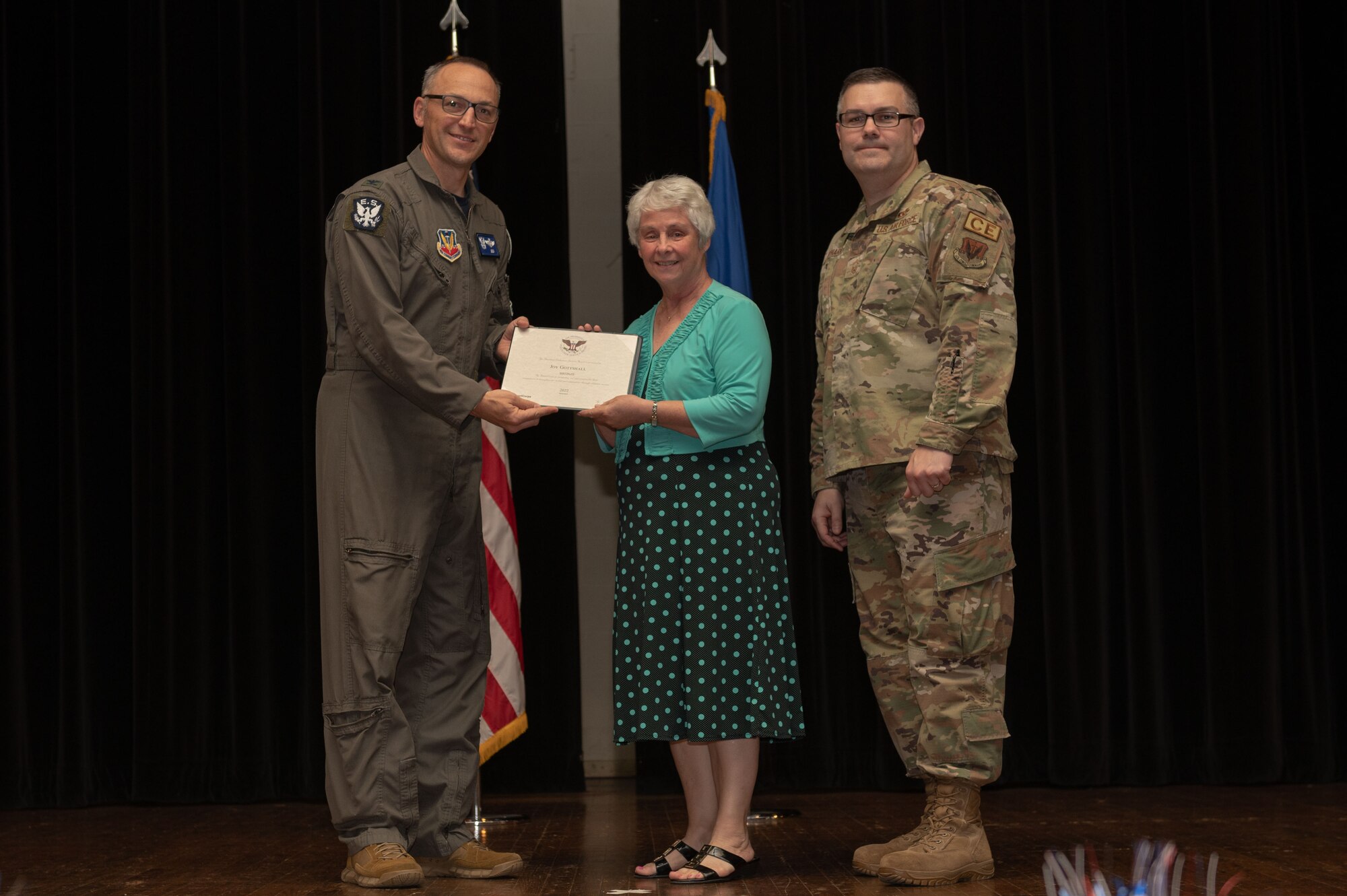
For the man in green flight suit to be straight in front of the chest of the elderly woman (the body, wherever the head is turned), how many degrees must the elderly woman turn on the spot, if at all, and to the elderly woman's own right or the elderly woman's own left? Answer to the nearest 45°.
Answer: approximately 45° to the elderly woman's own right

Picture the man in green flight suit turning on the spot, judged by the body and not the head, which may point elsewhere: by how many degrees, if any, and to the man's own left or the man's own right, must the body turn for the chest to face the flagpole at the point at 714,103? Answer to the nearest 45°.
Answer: approximately 90° to the man's own left

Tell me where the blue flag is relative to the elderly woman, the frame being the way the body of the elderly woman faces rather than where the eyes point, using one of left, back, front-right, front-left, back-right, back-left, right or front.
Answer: back-right

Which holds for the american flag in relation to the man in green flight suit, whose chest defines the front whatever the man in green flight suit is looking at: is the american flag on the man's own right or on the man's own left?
on the man's own left

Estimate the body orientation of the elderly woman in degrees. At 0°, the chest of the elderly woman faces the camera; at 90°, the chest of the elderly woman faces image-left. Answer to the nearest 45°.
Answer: approximately 45°

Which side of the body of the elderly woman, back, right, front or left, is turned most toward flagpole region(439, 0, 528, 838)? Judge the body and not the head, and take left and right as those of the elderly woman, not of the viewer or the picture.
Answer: right

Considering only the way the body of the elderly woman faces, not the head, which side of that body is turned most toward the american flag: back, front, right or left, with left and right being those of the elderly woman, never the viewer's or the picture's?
right

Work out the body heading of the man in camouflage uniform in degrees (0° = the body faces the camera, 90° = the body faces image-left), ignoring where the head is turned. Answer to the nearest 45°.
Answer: approximately 45°

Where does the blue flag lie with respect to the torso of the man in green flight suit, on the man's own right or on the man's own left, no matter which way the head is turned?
on the man's own left
